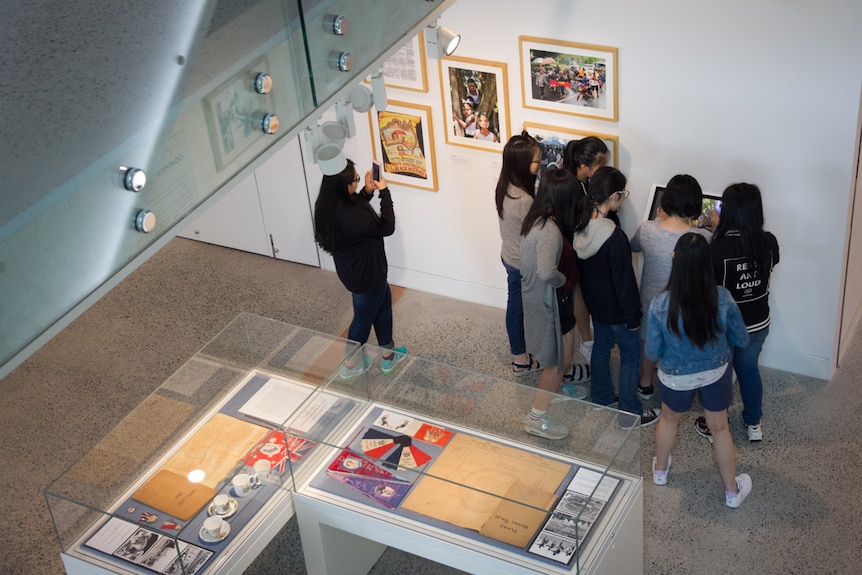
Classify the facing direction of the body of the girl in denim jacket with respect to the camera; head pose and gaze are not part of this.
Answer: away from the camera

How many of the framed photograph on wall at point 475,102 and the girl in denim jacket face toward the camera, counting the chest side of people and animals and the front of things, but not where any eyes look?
1

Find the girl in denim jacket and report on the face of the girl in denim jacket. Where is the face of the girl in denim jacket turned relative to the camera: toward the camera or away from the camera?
away from the camera

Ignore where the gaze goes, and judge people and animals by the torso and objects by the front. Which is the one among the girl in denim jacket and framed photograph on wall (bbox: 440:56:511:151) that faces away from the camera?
the girl in denim jacket

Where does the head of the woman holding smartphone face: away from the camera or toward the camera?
away from the camera

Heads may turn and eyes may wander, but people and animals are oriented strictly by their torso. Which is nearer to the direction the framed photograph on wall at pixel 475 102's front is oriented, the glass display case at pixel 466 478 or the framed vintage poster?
the glass display case

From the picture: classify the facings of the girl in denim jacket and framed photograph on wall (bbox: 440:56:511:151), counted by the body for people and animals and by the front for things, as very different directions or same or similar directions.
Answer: very different directions

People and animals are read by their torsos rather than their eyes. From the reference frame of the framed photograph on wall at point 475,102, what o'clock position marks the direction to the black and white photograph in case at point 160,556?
The black and white photograph in case is roughly at 1 o'clock from the framed photograph on wall.

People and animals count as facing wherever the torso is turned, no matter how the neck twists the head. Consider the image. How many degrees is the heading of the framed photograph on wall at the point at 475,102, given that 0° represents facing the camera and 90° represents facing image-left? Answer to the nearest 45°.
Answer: approximately 0°

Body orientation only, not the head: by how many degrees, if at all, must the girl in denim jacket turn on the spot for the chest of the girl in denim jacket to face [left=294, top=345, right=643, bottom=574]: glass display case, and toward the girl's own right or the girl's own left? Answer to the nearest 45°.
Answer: approximately 135° to the girl's own left

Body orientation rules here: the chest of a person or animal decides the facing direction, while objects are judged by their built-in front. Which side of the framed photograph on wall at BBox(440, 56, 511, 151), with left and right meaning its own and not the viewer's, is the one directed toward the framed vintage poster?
right

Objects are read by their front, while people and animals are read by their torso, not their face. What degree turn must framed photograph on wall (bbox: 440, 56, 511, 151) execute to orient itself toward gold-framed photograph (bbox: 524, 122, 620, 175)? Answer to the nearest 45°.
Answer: approximately 45° to its left

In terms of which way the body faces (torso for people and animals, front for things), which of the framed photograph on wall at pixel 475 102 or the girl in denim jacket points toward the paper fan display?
the framed photograph on wall
